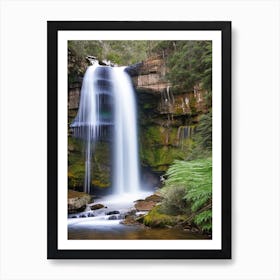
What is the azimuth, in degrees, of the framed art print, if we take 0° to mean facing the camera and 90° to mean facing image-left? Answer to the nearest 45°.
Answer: approximately 0°
